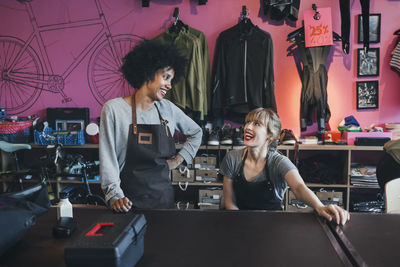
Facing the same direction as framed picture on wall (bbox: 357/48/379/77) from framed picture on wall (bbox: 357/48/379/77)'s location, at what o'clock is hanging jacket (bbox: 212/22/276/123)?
The hanging jacket is roughly at 2 o'clock from the framed picture on wall.

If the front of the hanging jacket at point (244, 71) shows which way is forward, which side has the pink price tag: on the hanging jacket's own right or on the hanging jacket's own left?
on the hanging jacket's own left

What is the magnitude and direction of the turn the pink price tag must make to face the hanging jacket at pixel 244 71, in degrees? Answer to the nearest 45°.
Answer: approximately 90° to its right

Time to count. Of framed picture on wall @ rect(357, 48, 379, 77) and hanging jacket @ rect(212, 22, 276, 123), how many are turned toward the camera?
2

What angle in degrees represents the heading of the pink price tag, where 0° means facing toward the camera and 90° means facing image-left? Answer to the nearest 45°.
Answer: approximately 0°

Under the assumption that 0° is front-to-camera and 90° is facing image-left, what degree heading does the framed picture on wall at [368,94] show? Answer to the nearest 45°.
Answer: approximately 0°

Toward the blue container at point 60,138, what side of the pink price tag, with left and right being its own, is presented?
right
